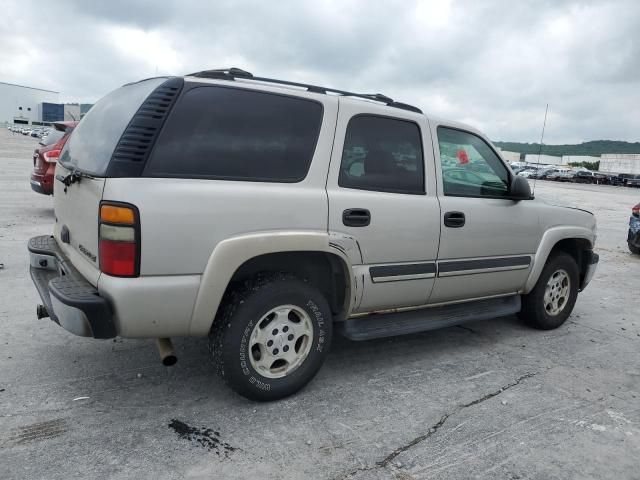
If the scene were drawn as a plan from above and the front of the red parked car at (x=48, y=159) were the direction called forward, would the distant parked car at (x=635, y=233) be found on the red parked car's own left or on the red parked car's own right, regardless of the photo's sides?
on the red parked car's own right

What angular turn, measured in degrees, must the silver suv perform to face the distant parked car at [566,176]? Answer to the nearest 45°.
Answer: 0° — it already faces it

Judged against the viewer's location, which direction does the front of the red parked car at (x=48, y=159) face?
facing away from the viewer and to the right of the viewer

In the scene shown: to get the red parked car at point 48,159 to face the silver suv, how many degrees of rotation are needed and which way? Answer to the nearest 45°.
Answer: approximately 135° to its right

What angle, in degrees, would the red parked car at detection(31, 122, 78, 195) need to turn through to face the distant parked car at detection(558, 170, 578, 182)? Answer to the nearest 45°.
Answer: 0° — it already faces it

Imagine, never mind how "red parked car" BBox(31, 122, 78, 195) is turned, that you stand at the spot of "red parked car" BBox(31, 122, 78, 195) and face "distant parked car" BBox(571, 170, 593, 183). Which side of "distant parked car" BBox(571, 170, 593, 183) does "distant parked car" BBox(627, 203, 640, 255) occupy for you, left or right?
right

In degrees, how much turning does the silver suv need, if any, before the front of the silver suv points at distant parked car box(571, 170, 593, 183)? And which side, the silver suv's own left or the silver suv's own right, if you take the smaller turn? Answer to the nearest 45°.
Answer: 0° — it already faces it

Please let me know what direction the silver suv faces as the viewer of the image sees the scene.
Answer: facing away from the viewer and to the right of the viewer
